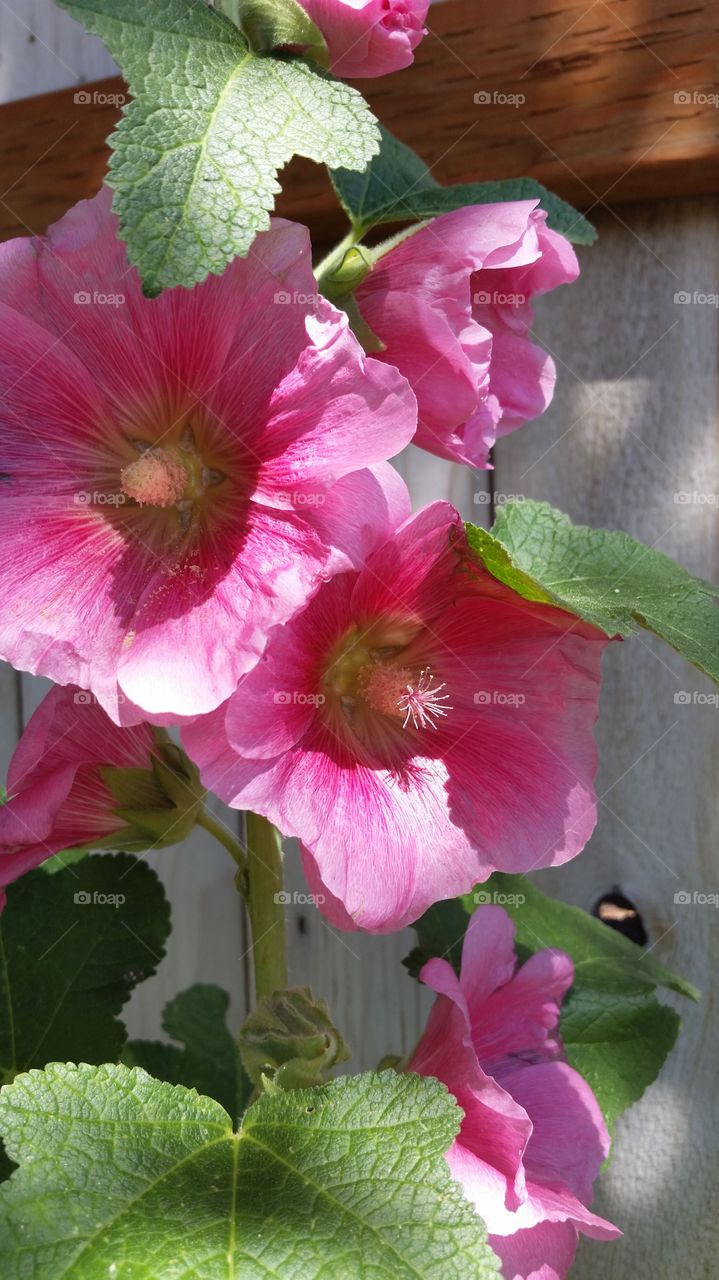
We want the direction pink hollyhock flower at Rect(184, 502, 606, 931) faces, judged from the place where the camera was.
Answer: facing the viewer and to the right of the viewer

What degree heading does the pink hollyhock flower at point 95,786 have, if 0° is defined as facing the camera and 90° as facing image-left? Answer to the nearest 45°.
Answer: approximately 90°

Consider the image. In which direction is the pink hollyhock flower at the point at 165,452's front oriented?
toward the camera

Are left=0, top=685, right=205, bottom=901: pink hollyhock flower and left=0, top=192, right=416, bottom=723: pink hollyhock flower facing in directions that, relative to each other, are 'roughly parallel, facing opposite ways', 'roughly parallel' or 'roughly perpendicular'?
roughly perpendicular
